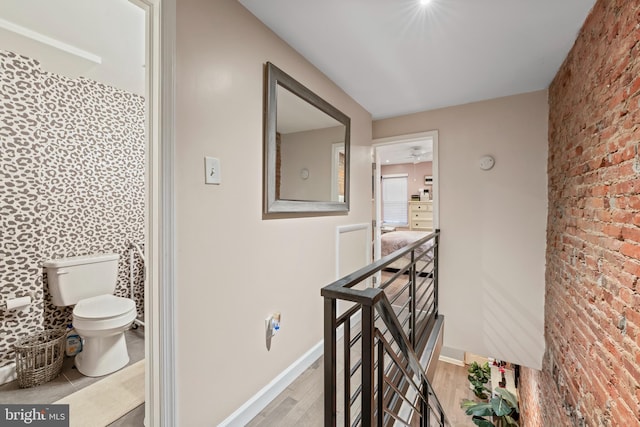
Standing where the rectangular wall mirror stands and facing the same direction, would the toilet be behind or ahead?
behind

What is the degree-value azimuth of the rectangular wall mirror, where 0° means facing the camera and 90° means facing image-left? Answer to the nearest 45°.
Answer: approximately 315°

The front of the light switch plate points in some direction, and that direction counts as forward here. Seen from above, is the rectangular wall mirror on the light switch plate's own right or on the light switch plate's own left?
on the light switch plate's own left

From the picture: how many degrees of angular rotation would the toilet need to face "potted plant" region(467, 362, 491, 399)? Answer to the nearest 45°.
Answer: approximately 45° to its left

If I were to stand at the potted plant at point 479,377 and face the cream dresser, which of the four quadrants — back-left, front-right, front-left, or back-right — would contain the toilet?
back-left

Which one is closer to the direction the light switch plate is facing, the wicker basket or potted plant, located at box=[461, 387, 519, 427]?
the potted plant

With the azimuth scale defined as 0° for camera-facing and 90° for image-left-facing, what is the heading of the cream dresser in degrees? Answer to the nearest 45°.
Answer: approximately 0°

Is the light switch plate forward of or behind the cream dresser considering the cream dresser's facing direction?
forward

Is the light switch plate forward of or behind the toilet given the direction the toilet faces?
forward

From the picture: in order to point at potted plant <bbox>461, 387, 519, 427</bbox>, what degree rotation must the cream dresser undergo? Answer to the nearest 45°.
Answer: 0° — it already faces it

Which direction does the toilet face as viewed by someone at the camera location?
facing the viewer and to the right of the viewer

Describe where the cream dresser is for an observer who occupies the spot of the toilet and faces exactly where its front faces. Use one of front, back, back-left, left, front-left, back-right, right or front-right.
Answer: front-left
